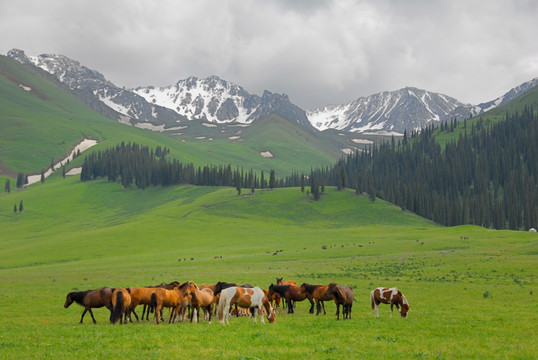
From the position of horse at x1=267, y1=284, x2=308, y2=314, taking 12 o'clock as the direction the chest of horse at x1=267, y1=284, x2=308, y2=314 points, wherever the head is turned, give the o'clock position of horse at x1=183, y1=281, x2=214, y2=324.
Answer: horse at x1=183, y1=281, x2=214, y2=324 is roughly at 11 o'clock from horse at x1=267, y1=284, x2=308, y2=314.

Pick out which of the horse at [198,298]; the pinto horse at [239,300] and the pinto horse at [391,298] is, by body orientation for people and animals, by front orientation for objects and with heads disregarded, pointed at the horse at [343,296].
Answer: the pinto horse at [239,300]

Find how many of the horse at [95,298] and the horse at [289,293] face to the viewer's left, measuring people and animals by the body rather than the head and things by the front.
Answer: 2

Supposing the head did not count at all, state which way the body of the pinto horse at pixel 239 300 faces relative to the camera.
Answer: to the viewer's right

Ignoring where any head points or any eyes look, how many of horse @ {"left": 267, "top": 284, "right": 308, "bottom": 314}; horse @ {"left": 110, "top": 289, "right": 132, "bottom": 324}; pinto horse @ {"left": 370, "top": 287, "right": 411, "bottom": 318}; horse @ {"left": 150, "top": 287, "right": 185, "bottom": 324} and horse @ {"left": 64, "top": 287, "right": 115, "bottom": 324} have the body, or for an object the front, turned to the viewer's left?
2

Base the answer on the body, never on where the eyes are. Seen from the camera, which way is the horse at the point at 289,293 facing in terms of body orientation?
to the viewer's left

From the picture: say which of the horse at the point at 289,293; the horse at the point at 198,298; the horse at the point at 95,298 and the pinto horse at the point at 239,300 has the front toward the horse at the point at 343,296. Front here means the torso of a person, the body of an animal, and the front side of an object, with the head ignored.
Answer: the pinto horse

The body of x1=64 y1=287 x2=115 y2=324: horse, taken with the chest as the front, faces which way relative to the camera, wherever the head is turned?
to the viewer's left

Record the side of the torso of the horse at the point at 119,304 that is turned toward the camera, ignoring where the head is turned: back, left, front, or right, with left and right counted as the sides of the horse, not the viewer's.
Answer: back

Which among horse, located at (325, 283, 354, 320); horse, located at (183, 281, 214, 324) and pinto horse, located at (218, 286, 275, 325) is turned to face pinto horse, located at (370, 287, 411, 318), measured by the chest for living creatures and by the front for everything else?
pinto horse, located at (218, 286, 275, 325)

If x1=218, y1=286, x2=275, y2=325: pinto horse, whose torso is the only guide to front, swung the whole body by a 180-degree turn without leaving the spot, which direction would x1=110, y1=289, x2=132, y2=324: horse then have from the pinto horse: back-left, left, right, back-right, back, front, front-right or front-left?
front

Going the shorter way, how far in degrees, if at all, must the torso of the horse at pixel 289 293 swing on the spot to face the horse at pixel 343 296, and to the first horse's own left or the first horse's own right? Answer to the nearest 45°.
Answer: approximately 135° to the first horse's own left

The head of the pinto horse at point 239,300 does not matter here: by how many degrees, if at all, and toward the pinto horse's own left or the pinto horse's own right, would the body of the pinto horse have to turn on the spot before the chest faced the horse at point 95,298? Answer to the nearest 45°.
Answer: approximately 180°

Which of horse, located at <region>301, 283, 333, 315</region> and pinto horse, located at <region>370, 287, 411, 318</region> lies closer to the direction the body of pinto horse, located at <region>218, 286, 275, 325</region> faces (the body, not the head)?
the pinto horse
